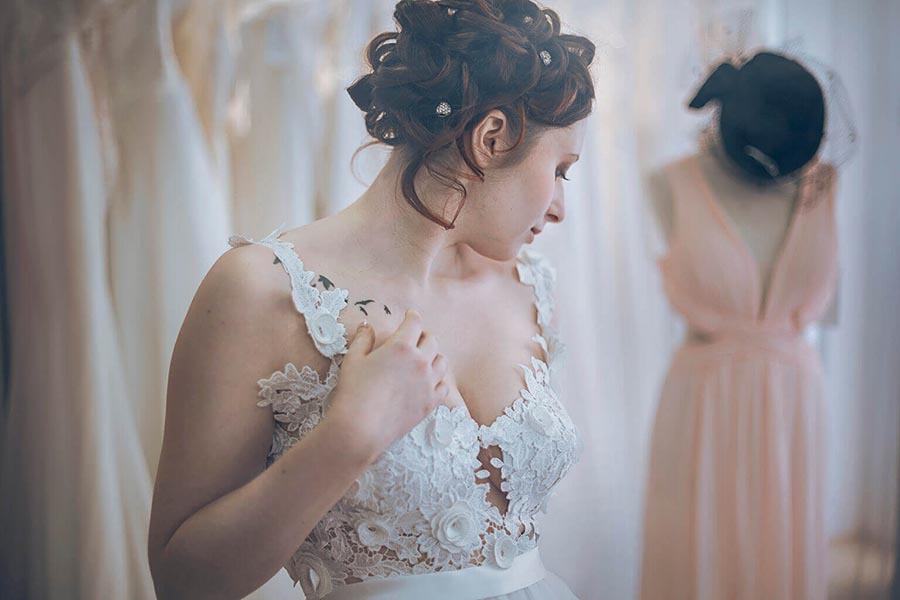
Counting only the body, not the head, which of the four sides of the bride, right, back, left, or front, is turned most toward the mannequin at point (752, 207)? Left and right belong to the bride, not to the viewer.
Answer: left

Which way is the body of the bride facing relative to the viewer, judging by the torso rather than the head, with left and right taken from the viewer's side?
facing the viewer and to the right of the viewer

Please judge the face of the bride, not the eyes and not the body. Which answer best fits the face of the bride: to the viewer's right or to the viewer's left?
to the viewer's right

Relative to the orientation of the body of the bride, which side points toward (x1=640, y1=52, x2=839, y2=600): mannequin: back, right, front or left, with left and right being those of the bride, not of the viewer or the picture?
left
